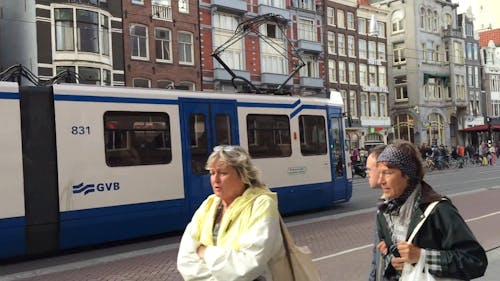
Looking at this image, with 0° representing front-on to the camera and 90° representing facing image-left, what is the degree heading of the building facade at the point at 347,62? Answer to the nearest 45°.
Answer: approximately 315°

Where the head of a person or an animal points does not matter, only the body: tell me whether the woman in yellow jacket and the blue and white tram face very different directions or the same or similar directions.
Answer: very different directions

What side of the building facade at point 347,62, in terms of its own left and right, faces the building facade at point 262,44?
right

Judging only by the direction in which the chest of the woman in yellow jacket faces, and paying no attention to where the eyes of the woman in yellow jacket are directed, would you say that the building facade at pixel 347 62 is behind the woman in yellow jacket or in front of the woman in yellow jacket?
behind

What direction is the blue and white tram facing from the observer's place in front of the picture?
facing away from the viewer and to the right of the viewer
